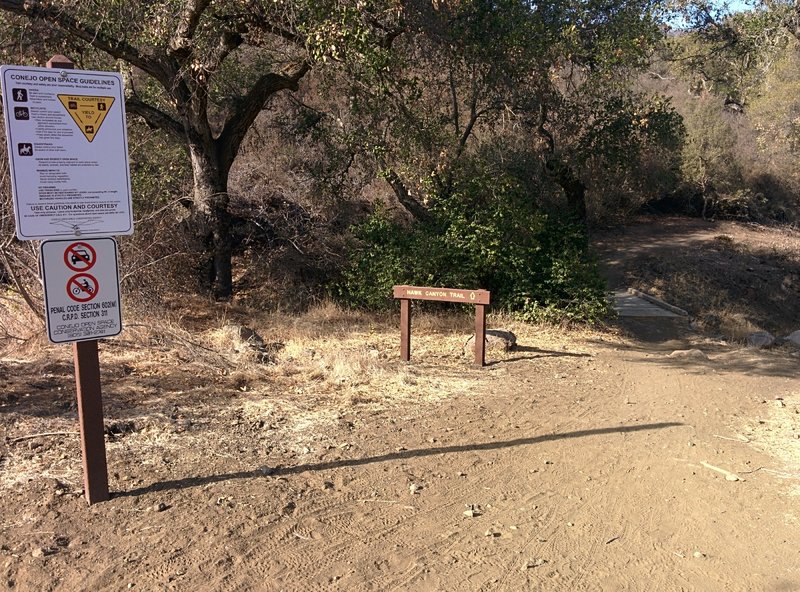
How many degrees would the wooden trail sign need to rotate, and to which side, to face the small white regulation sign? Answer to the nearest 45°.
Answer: approximately 45° to its right

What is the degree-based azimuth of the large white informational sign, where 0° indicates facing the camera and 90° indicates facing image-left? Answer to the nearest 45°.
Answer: approximately 0°

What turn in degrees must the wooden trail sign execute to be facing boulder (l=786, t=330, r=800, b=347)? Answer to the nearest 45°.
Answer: approximately 135° to its left

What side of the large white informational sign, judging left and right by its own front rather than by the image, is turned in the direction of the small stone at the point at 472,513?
left

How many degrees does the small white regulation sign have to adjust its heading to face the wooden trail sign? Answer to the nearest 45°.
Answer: approximately 135° to its left

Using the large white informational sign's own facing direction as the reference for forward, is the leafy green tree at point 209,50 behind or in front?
behind

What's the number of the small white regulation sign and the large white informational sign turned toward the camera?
2

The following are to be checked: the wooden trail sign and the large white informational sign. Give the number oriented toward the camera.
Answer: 2

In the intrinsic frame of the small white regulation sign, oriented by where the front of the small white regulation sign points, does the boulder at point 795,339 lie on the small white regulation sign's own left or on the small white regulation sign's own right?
on the small white regulation sign's own left

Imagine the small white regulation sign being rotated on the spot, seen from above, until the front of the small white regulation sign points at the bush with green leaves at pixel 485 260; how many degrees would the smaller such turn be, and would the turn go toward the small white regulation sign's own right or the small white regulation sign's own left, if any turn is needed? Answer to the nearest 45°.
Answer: approximately 135° to the small white regulation sign's own left
